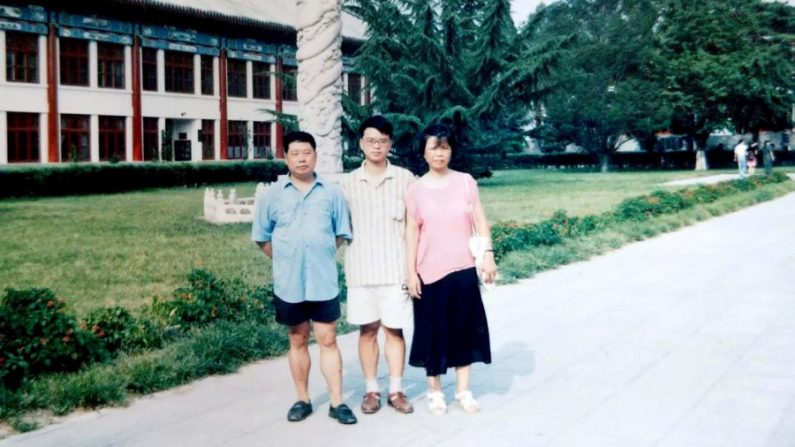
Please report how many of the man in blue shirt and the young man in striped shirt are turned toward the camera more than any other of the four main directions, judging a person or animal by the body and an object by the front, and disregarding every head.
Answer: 2

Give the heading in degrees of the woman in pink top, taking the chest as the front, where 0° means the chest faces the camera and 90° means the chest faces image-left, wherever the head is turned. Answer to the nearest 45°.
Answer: approximately 0°

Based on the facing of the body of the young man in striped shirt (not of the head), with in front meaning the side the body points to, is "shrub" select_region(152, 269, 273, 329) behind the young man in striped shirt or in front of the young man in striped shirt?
behind

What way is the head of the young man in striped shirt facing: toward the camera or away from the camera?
toward the camera

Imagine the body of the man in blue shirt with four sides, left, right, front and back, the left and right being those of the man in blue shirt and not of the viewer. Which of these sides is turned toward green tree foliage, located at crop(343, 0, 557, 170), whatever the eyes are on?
back

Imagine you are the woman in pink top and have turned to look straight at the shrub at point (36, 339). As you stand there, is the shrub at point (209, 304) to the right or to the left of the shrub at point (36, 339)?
right

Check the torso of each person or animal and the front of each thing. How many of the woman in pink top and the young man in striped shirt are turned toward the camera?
2

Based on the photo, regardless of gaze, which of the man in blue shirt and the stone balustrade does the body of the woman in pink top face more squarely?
the man in blue shirt

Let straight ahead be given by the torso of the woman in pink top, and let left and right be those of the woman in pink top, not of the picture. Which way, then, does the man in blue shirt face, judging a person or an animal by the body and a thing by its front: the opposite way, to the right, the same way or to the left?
the same way

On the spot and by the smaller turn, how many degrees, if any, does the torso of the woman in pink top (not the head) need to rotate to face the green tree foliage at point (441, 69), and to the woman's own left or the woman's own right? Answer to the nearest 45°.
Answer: approximately 180°

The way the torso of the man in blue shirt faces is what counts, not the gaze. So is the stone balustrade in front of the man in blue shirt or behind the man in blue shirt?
behind

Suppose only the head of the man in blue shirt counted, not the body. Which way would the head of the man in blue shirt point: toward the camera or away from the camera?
toward the camera

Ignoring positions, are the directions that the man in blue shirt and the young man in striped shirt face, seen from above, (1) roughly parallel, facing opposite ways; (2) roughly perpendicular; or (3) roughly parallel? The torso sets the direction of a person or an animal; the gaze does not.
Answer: roughly parallel

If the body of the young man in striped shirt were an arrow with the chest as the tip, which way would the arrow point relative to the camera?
toward the camera

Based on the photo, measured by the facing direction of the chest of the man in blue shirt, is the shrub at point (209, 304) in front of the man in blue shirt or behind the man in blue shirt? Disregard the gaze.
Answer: behind

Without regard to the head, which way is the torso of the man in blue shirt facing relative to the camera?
toward the camera
